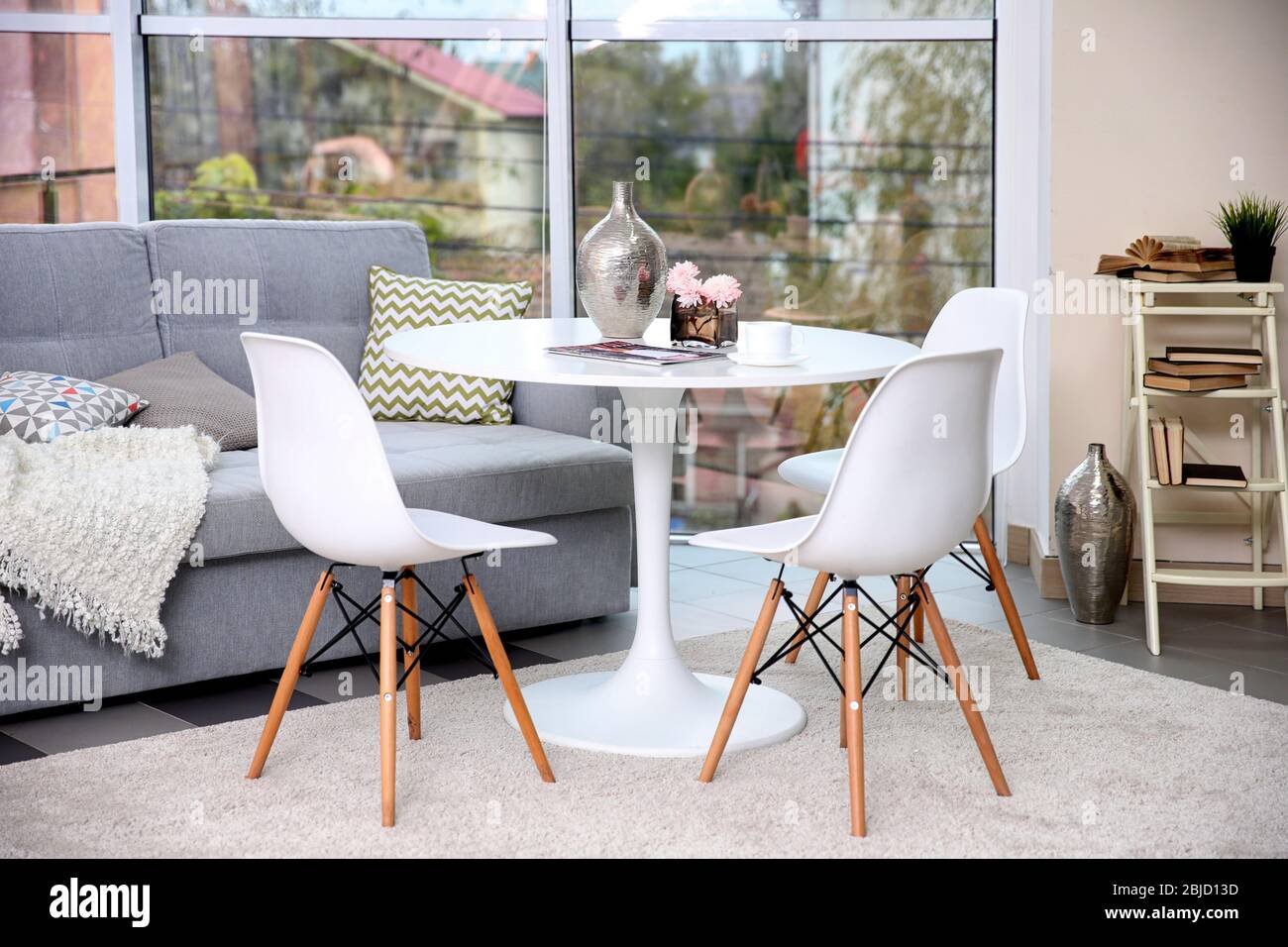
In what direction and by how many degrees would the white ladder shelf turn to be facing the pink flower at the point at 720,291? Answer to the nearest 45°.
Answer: approximately 45° to its right

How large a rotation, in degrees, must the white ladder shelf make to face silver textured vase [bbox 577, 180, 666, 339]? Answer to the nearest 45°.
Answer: approximately 45° to its right

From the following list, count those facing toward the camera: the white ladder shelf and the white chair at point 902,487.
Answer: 1

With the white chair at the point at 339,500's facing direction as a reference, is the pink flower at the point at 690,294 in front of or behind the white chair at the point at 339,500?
in front

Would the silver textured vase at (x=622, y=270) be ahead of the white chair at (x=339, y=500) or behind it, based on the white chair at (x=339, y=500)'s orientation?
ahead

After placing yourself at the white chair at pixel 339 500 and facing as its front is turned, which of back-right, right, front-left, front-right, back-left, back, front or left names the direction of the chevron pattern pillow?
front-left

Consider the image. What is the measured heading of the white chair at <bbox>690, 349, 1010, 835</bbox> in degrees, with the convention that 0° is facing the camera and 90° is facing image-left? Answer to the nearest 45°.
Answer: approximately 135°

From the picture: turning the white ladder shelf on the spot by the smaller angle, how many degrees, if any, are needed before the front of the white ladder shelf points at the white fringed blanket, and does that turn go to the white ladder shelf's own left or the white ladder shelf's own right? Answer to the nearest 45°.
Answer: approximately 45° to the white ladder shelf's own right

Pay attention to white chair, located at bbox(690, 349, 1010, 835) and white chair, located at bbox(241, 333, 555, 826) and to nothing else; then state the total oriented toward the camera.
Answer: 0
